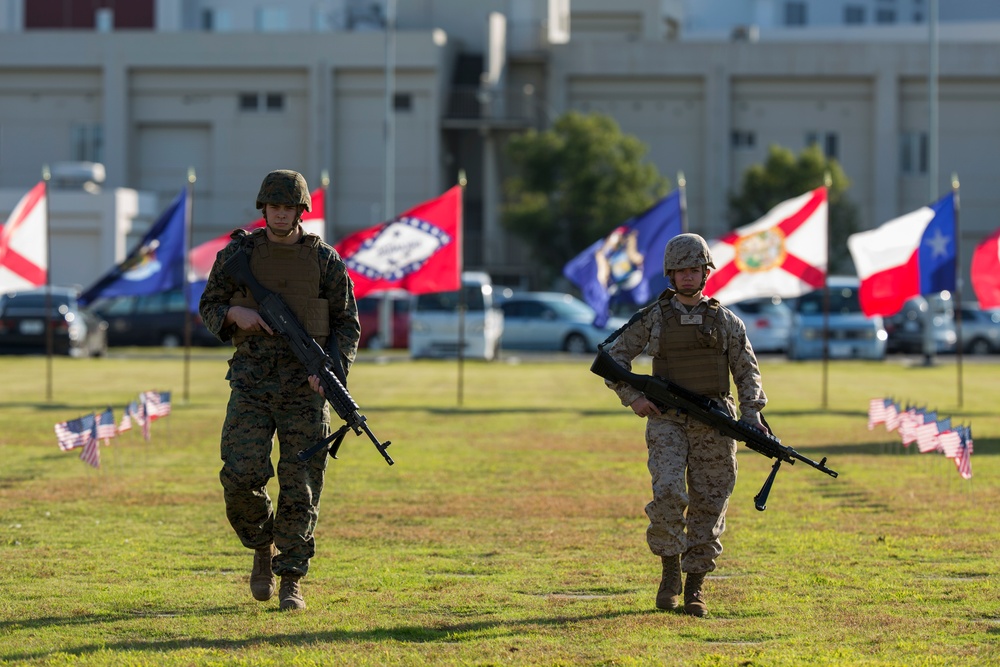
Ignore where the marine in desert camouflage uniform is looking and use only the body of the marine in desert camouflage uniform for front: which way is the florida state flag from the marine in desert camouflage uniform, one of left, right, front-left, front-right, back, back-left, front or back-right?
back

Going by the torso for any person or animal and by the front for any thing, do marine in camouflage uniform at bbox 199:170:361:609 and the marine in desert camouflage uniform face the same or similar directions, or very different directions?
same or similar directions

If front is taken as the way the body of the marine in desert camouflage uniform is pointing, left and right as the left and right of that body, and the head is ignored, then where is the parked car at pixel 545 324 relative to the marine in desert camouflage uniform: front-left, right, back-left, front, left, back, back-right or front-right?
back

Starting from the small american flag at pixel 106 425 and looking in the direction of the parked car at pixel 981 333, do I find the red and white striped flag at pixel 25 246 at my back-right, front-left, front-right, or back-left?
front-left

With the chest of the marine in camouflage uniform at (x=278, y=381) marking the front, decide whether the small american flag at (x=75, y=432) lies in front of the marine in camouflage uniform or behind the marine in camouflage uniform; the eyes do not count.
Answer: behind

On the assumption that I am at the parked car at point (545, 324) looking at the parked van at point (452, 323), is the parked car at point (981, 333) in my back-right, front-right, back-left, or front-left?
back-left

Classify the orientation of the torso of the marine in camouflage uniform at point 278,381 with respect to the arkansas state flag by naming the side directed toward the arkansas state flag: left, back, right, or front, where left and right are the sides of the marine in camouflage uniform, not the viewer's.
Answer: back

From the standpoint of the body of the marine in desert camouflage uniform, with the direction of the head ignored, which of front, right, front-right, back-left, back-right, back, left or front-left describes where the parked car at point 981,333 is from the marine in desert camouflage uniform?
back

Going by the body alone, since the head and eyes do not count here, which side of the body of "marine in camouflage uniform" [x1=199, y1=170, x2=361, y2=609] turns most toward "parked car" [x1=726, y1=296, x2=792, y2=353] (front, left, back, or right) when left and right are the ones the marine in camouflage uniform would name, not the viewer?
back

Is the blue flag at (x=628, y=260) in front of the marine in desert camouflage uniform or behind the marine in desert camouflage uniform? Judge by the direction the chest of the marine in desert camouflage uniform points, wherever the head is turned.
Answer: behind

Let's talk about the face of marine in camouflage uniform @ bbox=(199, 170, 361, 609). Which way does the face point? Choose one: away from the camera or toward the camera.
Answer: toward the camera

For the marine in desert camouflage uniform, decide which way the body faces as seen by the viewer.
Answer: toward the camera

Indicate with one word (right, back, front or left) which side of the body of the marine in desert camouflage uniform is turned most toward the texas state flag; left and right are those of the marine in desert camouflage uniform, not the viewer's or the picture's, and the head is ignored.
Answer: back

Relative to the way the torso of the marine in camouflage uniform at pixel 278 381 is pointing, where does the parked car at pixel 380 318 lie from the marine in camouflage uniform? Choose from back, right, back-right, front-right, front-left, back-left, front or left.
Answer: back

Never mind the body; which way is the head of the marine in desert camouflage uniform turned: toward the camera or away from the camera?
toward the camera

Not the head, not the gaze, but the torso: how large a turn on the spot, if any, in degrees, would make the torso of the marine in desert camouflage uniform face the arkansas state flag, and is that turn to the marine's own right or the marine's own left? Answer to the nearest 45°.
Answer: approximately 180°
